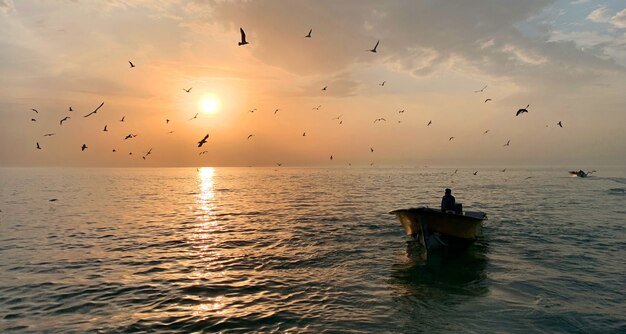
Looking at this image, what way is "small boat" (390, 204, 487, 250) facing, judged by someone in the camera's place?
facing the viewer and to the left of the viewer
